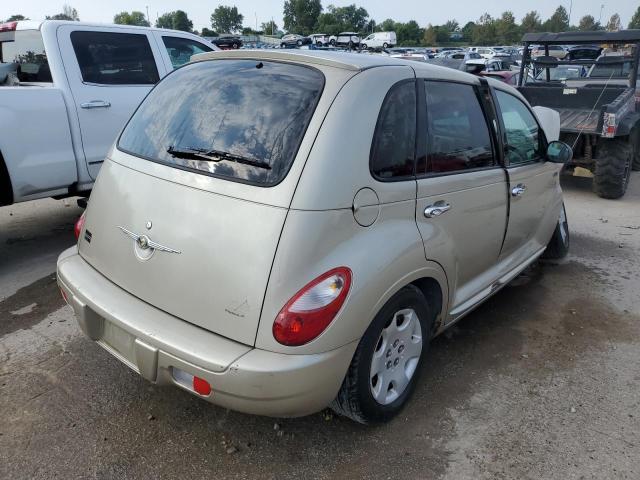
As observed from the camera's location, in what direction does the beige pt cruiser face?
facing away from the viewer and to the right of the viewer

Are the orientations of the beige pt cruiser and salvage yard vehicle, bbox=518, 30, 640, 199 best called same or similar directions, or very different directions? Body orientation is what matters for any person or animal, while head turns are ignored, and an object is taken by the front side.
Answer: same or similar directions

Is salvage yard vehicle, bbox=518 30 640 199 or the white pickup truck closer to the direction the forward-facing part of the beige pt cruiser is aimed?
the salvage yard vehicle

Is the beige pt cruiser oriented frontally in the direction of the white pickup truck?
no

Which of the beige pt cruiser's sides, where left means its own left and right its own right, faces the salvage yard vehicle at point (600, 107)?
front

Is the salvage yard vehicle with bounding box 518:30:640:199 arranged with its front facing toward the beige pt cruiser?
no

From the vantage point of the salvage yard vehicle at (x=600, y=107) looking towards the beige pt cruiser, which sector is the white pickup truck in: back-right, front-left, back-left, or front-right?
front-right

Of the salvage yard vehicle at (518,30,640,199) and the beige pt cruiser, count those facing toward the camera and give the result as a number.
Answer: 0

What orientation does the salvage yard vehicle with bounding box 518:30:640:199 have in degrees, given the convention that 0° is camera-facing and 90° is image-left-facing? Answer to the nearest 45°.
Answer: approximately 225°
